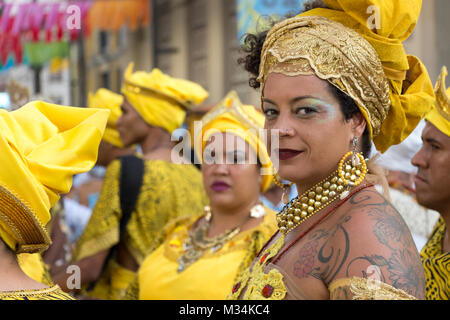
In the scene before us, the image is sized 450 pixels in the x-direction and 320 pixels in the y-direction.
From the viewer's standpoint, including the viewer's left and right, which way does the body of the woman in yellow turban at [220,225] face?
facing the viewer and to the left of the viewer

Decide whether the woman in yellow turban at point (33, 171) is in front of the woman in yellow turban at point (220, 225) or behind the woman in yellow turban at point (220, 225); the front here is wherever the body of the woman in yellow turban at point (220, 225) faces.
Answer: in front

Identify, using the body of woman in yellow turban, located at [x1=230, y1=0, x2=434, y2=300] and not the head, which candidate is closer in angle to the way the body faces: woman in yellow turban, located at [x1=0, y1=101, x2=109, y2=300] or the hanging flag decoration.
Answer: the woman in yellow turban

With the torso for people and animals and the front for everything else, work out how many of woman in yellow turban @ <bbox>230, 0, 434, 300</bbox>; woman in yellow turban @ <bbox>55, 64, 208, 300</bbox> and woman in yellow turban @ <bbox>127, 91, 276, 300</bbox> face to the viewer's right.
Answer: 0

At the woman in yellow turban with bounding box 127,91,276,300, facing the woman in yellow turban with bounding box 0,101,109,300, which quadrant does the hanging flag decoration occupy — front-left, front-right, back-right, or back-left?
back-right

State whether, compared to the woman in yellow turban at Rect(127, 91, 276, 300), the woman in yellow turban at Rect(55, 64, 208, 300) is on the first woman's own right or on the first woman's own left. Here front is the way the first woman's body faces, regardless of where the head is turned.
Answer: on the first woman's own right

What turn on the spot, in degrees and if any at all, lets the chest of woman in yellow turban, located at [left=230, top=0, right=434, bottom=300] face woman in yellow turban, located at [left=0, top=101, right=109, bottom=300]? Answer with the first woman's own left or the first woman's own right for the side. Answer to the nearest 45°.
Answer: approximately 45° to the first woman's own right

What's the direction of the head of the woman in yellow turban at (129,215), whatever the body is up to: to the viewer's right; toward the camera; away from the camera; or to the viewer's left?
to the viewer's left

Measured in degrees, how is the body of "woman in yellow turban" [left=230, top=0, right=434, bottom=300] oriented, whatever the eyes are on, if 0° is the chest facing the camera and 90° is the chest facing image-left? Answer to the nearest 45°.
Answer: approximately 45°
